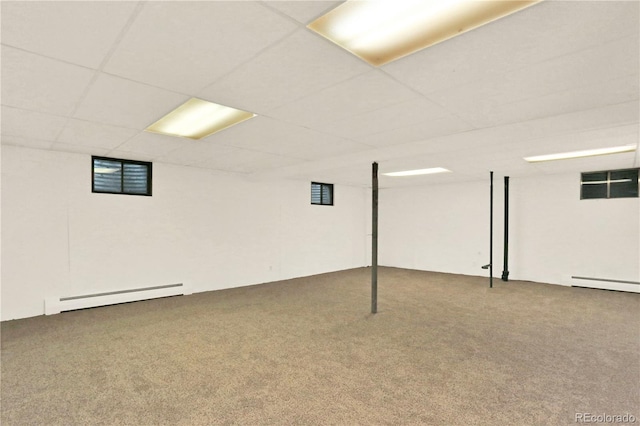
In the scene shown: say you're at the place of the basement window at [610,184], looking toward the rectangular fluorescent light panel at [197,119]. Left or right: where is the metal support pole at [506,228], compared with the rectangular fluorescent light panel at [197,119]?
right

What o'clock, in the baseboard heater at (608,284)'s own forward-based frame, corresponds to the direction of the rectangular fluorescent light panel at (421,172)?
The rectangular fluorescent light panel is roughly at 2 o'clock from the baseboard heater.

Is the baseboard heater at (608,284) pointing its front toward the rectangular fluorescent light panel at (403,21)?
yes

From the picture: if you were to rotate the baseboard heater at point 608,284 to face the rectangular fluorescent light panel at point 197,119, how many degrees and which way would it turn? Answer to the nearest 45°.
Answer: approximately 45° to its right

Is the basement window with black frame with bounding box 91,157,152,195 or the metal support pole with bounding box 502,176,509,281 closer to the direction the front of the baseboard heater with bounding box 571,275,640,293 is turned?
the basement window with black frame

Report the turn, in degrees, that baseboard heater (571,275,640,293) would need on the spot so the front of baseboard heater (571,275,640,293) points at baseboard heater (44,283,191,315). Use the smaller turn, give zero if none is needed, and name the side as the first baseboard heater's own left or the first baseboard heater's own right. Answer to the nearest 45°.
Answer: approximately 45° to the first baseboard heater's own right

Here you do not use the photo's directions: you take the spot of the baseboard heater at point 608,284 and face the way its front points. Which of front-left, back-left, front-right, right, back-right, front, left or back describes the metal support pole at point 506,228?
right

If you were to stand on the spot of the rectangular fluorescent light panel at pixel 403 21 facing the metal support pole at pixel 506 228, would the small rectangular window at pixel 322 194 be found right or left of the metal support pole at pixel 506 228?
left

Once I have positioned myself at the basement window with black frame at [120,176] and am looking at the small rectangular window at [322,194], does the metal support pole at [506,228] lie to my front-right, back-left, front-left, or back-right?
front-right

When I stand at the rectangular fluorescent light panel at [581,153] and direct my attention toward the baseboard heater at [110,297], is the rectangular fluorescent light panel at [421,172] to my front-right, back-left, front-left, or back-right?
front-right

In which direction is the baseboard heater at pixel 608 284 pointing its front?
toward the camera

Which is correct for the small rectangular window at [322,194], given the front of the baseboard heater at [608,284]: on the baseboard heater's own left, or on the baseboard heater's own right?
on the baseboard heater's own right
